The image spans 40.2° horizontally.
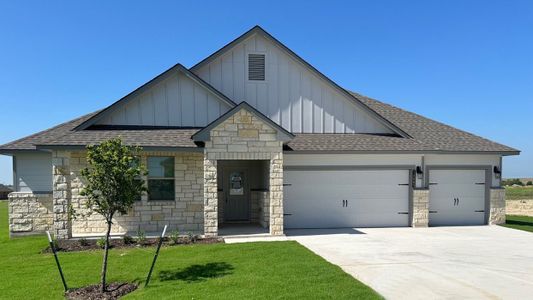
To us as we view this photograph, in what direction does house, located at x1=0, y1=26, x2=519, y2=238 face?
facing the viewer

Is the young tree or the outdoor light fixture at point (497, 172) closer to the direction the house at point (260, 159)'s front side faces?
the young tree

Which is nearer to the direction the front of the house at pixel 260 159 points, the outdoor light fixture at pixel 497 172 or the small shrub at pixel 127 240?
the small shrub

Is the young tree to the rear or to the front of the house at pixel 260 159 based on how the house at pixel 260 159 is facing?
to the front

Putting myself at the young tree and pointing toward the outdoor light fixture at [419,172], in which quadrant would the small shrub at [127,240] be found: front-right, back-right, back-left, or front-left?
front-left

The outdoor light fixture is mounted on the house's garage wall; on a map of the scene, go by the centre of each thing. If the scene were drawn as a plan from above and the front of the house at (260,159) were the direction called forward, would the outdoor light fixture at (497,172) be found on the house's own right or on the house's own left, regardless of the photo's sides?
on the house's own left

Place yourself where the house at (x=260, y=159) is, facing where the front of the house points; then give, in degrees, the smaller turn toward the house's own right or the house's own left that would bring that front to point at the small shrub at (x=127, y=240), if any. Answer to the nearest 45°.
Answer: approximately 45° to the house's own right
